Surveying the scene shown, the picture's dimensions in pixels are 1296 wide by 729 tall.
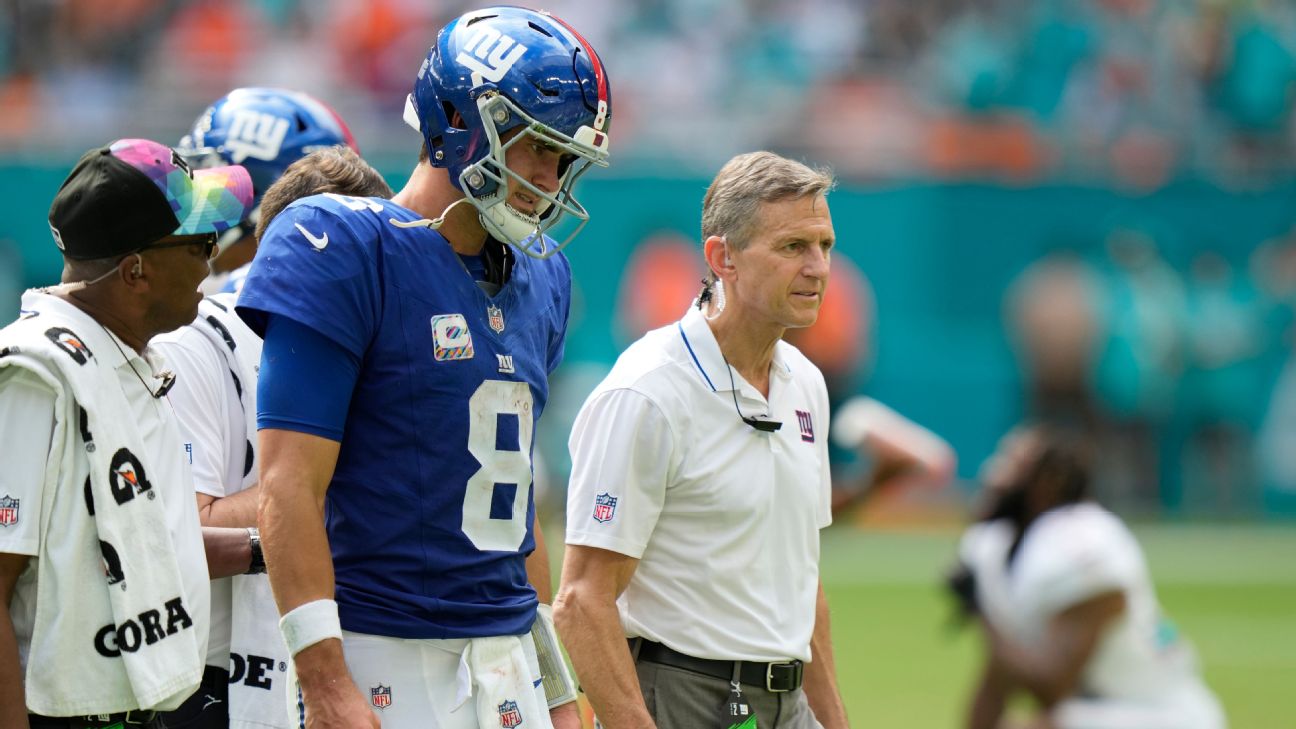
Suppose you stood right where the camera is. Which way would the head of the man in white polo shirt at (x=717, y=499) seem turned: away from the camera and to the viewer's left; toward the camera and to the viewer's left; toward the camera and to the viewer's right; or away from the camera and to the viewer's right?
toward the camera and to the viewer's right

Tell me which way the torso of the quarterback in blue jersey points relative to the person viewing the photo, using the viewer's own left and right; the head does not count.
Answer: facing the viewer and to the right of the viewer

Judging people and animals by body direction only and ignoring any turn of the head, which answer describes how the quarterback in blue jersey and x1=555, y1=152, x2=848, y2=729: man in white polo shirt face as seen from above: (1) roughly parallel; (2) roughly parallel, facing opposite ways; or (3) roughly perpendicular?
roughly parallel

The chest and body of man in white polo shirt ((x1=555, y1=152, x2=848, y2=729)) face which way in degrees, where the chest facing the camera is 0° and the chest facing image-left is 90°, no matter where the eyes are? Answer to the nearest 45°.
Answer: approximately 315°

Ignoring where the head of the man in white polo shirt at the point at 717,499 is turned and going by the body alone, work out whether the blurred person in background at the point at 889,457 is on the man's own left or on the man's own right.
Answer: on the man's own left

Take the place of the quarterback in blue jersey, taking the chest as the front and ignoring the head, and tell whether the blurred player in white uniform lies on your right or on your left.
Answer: on your left

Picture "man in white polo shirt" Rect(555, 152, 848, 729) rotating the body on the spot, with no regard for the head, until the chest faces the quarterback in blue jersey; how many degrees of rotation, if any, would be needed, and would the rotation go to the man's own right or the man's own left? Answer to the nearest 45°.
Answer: approximately 90° to the man's own right

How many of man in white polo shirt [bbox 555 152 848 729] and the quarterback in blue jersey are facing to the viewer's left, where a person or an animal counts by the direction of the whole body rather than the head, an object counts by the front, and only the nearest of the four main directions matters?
0

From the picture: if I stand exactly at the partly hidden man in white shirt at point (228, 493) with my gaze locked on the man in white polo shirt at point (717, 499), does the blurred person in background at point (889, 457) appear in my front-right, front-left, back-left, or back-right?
front-left

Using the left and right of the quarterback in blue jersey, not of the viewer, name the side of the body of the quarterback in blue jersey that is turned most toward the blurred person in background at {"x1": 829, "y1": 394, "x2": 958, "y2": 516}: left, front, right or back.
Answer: left

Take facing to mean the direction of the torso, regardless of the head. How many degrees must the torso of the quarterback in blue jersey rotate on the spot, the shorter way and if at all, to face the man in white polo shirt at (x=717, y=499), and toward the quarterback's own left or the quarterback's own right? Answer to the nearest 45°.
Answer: approximately 90° to the quarterback's own left
